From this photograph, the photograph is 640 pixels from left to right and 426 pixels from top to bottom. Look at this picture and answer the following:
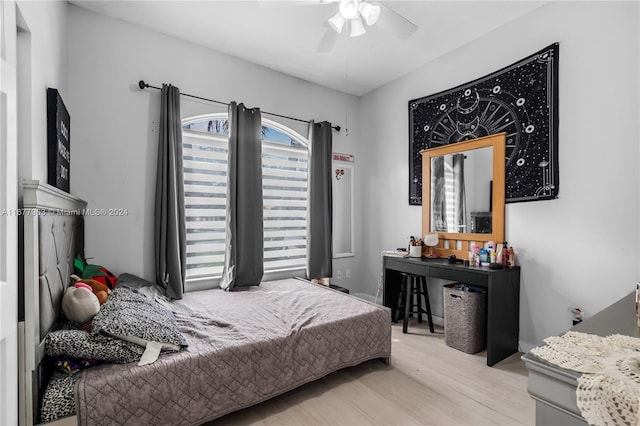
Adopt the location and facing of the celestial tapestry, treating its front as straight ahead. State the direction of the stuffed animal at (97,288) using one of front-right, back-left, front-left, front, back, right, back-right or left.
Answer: front

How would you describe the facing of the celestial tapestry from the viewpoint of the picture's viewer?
facing the viewer and to the left of the viewer

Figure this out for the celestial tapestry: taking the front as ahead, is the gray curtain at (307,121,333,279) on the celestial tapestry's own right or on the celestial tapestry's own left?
on the celestial tapestry's own right

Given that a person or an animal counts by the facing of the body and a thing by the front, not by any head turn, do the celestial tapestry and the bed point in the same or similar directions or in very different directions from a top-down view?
very different directions

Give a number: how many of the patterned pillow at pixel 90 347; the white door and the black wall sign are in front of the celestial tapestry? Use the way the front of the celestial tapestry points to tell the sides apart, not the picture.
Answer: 3

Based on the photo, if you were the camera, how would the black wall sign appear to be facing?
facing to the right of the viewer

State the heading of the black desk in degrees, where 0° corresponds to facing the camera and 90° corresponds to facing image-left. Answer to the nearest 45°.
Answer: approximately 45°

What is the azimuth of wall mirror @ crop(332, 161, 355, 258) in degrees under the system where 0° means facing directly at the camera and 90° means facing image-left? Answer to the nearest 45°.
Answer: approximately 315°

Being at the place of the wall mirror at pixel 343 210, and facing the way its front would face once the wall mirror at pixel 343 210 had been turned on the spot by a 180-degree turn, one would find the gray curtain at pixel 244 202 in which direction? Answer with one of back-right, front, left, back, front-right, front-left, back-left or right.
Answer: left

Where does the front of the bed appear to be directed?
to the viewer's right

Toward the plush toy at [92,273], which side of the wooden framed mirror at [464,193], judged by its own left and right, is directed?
front

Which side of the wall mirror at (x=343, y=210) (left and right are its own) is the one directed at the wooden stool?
front

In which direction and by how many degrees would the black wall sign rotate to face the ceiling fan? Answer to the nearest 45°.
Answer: approximately 45° to its right

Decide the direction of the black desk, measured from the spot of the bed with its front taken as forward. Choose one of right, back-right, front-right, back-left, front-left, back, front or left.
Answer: front

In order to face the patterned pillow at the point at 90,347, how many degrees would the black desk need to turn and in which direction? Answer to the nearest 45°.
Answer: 0° — it already faces it
